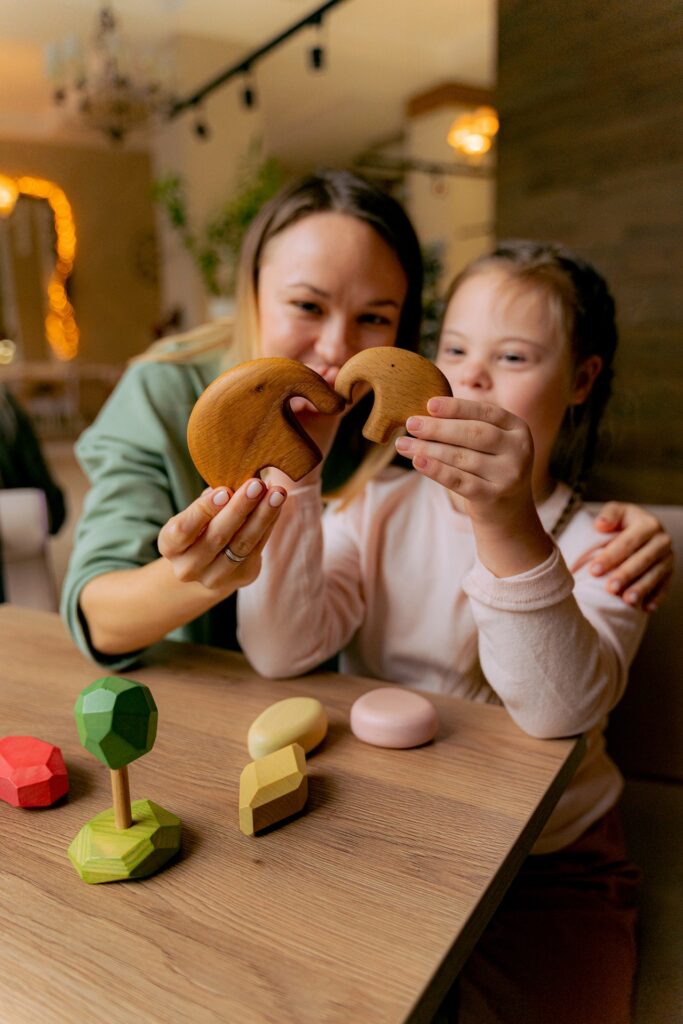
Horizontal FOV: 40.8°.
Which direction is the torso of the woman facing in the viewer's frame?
toward the camera

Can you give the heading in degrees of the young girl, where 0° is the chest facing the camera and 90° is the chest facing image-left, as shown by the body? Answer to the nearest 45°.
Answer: approximately 45°

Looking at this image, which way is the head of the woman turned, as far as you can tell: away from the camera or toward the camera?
toward the camera

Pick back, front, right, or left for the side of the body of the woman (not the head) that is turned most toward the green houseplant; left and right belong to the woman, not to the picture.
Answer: back

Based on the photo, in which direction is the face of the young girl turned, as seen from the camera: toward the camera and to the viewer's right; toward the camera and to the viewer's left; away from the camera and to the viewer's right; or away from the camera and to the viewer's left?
toward the camera and to the viewer's left
